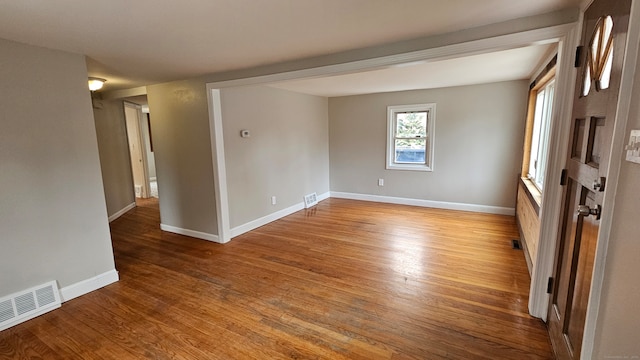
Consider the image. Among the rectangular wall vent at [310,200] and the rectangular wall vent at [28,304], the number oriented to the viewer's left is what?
0

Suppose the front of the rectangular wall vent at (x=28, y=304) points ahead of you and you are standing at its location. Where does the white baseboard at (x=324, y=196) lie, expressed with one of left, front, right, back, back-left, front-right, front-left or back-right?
front-left

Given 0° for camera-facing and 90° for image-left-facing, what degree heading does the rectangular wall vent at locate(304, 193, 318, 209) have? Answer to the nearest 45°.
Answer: approximately 315°

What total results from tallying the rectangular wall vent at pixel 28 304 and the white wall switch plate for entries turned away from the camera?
0

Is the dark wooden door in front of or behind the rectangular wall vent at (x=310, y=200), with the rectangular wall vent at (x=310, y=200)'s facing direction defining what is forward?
in front

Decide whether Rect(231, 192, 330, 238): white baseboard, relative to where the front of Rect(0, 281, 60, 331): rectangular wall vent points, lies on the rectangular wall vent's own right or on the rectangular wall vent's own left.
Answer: on the rectangular wall vent's own left

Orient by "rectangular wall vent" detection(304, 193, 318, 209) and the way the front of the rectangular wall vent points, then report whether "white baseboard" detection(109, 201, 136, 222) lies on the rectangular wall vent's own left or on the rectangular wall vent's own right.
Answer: on the rectangular wall vent's own right

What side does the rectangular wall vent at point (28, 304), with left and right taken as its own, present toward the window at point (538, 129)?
front

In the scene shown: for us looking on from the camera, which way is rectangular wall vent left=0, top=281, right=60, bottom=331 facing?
facing the viewer and to the right of the viewer

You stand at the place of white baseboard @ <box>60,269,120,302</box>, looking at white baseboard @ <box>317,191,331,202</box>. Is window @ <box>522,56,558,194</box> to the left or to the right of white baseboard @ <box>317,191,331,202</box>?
right

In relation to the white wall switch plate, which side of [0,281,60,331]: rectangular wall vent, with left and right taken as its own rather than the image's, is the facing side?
front
